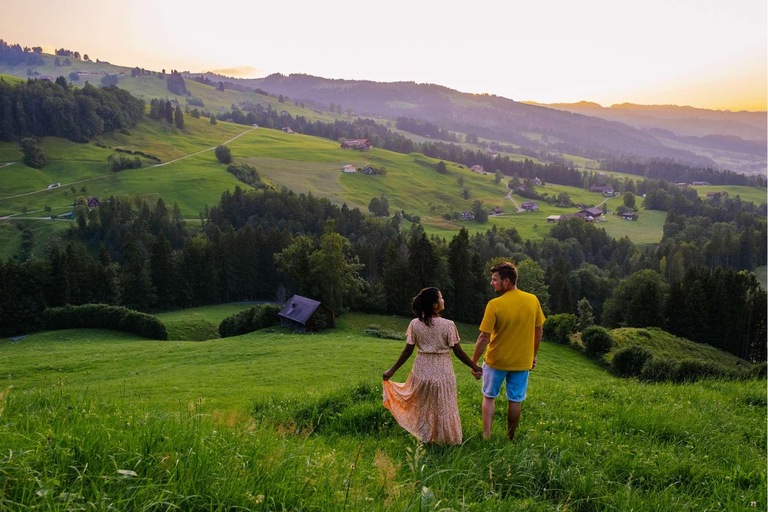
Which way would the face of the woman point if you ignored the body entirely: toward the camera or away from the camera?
away from the camera

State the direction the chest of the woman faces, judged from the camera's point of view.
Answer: away from the camera

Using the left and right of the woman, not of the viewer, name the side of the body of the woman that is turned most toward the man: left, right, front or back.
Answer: right

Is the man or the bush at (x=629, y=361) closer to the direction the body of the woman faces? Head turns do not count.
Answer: the bush
